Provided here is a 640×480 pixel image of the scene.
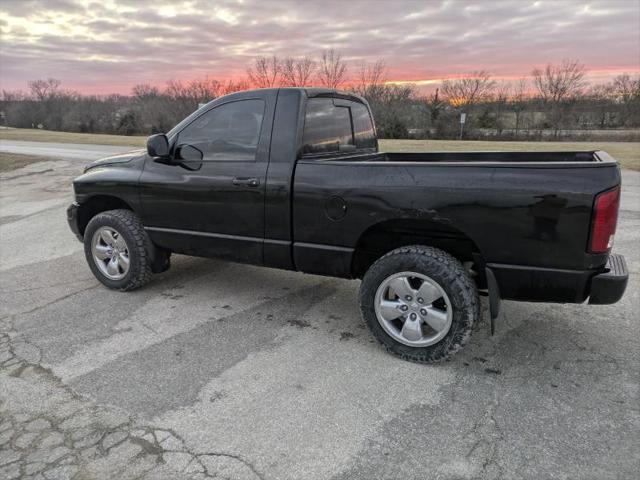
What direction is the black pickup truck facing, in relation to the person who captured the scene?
facing away from the viewer and to the left of the viewer

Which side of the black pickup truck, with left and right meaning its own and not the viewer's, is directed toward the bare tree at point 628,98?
right
